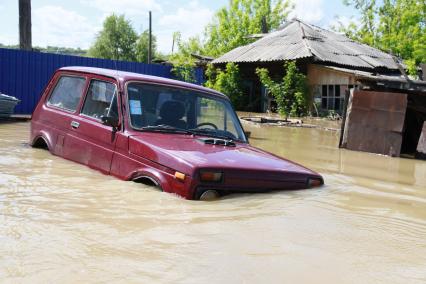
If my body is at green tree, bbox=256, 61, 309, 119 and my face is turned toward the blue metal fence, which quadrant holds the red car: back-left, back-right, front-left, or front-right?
front-left

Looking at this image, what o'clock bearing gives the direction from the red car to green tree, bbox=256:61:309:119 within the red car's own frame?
The green tree is roughly at 8 o'clock from the red car.

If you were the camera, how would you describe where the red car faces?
facing the viewer and to the right of the viewer

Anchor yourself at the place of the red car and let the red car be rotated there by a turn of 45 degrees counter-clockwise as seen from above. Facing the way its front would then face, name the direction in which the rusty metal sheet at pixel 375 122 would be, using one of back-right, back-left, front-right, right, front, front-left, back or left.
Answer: front-left

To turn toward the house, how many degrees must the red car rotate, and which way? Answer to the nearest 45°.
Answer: approximately 135° to its left

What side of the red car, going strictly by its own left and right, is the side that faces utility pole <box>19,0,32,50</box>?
back

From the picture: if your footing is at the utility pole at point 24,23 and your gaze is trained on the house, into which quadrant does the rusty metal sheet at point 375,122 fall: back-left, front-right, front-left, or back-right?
front-right

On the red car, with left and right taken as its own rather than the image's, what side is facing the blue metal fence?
back
